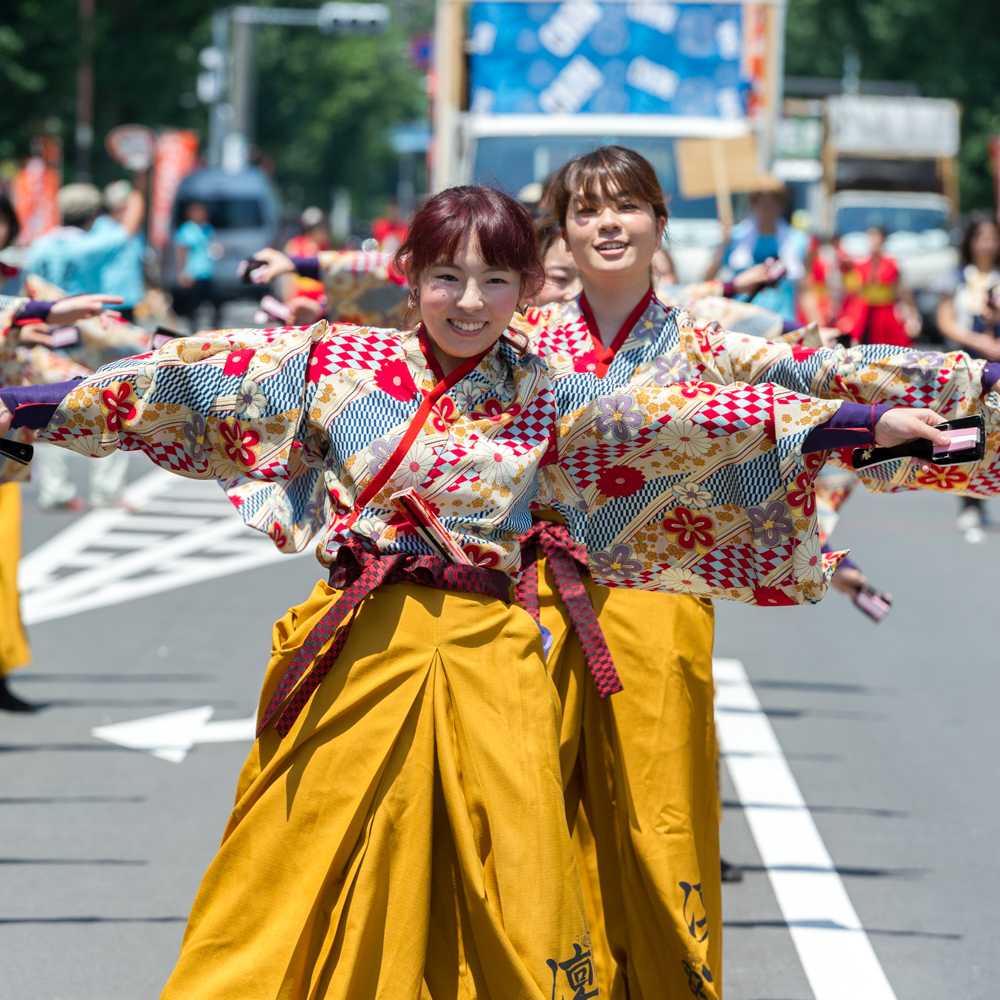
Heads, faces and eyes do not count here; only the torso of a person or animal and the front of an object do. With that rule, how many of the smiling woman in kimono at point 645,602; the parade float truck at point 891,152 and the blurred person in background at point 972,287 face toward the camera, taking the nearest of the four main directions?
3

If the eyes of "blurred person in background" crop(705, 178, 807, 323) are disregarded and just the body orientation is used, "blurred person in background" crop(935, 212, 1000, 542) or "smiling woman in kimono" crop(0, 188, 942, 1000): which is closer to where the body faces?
the smiling woman in kimono

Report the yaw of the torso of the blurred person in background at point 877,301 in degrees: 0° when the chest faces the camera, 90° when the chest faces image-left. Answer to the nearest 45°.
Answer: approximately 0°

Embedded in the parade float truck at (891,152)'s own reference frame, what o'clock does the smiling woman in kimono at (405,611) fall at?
The smiling woman in kimono is roughly at 12 o'clock from the parade float truck.

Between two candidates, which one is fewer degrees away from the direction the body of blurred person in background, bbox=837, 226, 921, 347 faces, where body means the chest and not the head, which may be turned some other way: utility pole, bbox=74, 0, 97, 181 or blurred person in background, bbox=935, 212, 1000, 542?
the blurred person in background

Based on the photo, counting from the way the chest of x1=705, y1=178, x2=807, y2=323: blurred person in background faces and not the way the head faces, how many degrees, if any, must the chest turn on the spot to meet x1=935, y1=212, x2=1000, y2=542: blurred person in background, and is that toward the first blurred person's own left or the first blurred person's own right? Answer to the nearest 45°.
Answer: approximately 90° to the first blurred person's own left
